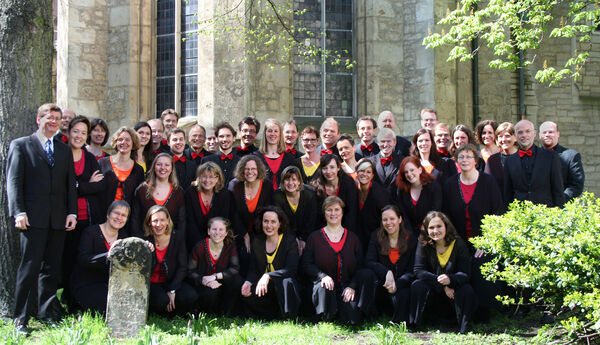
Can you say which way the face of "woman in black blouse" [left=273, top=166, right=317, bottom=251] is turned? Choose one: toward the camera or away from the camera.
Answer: toward the camera

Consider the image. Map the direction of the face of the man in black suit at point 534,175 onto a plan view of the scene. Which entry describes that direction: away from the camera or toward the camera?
toward the camera

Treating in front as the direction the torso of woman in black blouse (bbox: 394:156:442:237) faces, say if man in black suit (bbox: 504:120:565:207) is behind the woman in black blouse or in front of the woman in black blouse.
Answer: behind

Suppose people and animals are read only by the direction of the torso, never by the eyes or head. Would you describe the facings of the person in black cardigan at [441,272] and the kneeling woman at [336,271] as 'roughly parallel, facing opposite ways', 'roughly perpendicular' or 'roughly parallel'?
roughly parallel

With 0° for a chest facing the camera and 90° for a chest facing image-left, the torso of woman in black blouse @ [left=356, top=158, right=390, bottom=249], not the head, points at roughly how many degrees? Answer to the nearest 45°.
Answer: approximately 45°

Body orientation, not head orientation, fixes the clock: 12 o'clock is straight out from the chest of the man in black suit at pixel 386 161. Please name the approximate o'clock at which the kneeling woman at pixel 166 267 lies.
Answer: The kneeling woman is roughly at 2 o'clock from the man in black suit.

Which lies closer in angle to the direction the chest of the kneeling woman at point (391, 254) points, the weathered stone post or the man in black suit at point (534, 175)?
the weathered stone post

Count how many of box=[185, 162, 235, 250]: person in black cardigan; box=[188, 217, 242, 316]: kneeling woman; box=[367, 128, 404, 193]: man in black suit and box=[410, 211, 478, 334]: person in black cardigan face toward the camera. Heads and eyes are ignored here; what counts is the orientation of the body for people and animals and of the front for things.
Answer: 4

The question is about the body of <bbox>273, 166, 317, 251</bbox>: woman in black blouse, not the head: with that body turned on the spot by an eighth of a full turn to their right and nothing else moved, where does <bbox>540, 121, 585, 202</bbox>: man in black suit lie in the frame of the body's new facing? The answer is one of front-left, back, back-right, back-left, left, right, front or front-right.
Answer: back-left

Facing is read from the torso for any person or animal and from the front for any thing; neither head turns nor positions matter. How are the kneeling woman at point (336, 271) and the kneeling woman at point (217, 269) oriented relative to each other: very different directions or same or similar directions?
same or similar directions

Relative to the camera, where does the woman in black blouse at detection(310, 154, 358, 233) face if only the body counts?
toward the camera

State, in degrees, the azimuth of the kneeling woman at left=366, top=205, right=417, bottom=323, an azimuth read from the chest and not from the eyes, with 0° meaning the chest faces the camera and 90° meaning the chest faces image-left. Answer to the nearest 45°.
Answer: approximately 0°
